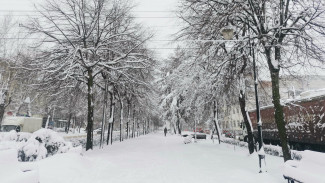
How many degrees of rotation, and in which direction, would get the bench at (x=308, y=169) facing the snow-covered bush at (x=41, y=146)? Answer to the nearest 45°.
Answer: approximately 45° to its right

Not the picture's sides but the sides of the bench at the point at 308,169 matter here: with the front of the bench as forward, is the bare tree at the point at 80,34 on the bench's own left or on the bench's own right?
on the bench's own right

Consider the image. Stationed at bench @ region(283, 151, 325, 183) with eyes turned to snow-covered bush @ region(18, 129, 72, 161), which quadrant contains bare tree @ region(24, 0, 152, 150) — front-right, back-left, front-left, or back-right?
front-right
